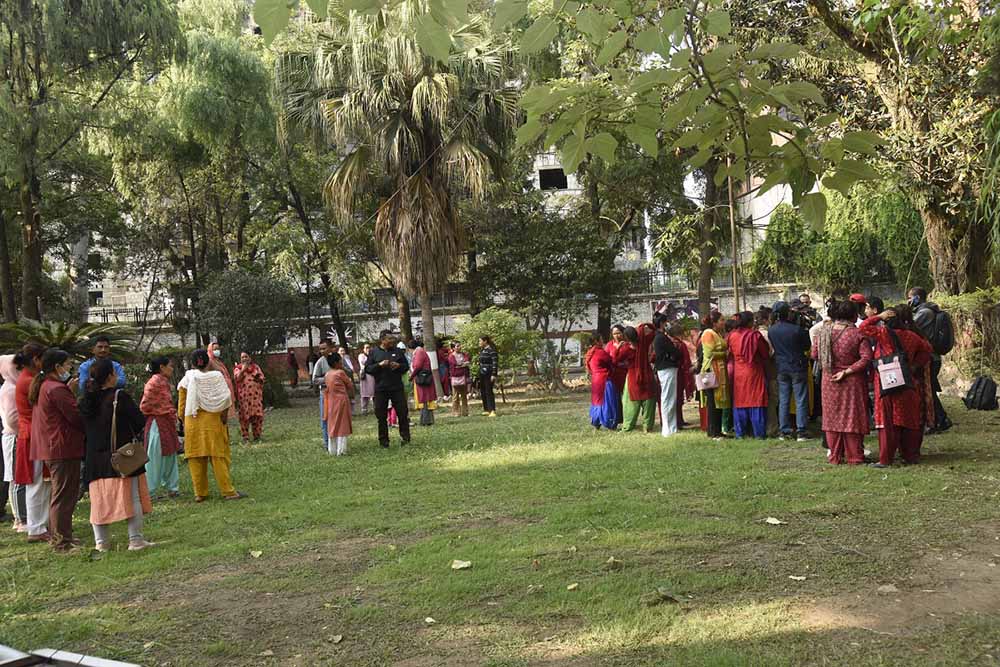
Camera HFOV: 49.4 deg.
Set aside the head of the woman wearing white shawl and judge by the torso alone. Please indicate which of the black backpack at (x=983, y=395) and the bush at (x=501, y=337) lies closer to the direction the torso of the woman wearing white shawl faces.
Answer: the bush

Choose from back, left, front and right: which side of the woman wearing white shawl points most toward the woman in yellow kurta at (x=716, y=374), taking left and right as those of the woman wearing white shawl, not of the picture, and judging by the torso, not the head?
right

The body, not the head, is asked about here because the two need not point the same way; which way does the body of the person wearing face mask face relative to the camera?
to the viewer's right

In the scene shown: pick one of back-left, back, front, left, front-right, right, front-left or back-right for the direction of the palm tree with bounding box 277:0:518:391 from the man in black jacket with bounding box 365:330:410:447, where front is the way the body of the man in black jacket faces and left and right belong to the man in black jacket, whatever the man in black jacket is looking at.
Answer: back

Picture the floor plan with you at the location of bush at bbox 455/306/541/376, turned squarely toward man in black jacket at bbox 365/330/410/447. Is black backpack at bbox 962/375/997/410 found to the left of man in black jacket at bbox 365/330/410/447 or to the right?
left

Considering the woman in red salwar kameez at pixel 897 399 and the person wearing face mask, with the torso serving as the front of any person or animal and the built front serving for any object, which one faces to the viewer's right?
the person wearing face mask

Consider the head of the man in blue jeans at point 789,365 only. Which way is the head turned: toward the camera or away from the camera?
away from the camera
